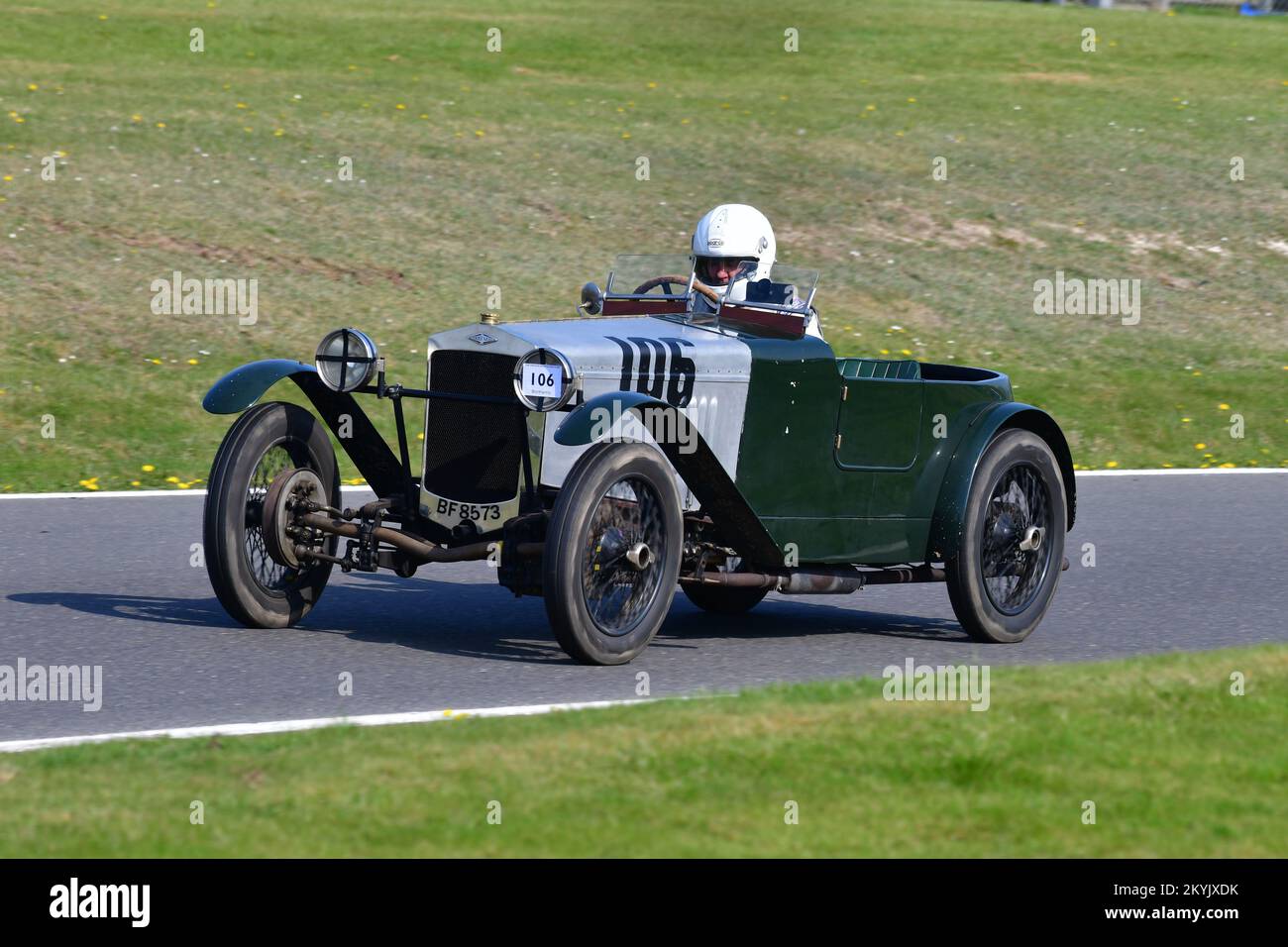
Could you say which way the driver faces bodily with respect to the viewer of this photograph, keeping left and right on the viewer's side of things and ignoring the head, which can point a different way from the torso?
facing the viewer and to the left of the viewer

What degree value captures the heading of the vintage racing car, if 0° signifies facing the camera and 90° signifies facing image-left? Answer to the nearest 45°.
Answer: approximately 45°

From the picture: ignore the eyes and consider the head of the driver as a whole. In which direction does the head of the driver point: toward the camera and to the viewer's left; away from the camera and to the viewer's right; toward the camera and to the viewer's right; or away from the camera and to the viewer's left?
toward the camera and to the viewer's left
